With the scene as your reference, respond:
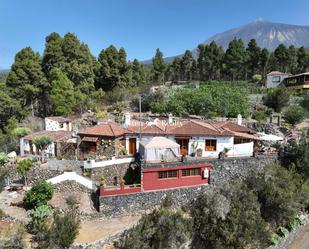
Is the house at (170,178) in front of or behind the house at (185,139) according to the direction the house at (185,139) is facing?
in front

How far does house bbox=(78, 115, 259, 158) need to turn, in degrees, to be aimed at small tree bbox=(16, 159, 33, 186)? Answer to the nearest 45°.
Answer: approximately 90° to its right

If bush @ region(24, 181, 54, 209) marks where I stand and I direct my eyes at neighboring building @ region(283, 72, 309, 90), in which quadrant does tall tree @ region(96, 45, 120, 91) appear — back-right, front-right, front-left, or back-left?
front-left

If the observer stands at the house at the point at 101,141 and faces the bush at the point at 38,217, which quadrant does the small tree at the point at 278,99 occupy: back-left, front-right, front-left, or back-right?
back-left

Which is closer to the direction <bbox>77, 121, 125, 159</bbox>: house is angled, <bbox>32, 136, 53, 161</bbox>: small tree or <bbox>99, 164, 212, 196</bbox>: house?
the house

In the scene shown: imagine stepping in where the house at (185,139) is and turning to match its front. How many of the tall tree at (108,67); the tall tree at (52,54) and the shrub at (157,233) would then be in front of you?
1

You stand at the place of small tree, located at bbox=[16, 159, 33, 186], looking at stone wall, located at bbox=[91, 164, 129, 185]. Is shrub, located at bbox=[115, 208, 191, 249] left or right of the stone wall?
right

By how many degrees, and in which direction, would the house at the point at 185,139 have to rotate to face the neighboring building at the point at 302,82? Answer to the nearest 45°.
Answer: approximately 135° to its left

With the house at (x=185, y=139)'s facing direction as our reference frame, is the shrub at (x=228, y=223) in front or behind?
in front

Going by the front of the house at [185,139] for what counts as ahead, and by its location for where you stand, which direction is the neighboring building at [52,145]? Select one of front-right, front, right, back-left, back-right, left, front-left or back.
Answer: right

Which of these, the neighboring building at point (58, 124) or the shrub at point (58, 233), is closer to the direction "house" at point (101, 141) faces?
the shrub

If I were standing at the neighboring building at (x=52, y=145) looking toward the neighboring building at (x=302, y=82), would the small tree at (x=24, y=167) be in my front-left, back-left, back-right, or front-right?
back-right

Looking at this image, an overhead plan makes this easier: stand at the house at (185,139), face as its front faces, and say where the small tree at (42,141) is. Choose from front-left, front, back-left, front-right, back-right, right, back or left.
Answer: right

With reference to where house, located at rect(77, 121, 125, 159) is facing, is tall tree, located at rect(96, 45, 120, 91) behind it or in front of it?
behind

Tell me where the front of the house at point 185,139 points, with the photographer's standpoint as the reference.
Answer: facing the viewer

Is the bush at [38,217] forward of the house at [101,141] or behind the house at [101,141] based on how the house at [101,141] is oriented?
forward

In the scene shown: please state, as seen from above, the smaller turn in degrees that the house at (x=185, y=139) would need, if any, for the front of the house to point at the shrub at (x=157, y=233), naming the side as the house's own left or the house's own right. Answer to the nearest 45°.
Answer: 0° — it already faces it

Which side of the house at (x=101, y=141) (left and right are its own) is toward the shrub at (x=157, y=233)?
front
